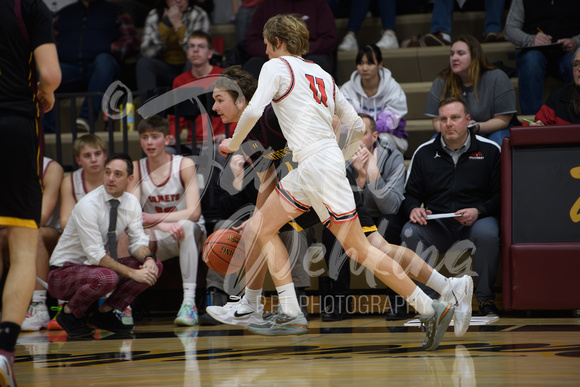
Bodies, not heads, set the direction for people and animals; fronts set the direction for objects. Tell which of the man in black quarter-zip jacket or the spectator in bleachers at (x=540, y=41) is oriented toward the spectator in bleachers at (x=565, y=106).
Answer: the spectator in bleachers at (x=540, y=41)

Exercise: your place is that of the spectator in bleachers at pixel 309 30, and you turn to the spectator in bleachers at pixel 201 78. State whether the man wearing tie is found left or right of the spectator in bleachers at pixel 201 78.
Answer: left

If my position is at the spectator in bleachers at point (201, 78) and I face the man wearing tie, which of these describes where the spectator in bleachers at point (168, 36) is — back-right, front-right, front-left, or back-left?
back-right

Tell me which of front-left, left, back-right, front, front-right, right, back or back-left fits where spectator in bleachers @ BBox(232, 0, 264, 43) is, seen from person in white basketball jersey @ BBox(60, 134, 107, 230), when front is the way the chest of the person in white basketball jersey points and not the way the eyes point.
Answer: back-left

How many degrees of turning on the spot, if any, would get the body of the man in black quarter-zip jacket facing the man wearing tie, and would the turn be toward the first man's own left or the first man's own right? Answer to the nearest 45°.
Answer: approximately 90° to the first man's own right

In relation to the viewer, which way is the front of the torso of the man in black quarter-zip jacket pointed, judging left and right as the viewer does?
facing the viewer

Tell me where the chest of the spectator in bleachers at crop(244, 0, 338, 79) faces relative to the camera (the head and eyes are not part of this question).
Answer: toward the camera

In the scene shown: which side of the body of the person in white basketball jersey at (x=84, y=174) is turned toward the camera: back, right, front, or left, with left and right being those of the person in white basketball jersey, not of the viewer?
front

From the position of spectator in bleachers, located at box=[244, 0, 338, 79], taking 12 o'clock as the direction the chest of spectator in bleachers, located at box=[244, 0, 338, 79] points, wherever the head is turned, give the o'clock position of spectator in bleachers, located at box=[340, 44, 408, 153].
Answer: spectator in bleachers, located at box=[340, 44, 408, 153] is roughly at 11 o'clock from spectator in bleachers, located at box=[244, 0, 338, 79].

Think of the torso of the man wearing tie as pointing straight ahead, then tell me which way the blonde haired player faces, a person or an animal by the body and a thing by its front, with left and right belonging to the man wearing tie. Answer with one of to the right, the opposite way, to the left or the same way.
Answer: the opposite way

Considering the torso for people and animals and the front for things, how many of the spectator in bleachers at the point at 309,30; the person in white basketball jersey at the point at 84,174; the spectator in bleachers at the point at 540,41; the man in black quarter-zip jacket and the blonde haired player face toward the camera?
4

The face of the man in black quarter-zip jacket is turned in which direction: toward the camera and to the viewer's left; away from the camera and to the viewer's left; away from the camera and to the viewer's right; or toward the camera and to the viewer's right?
toward the camera and to the viewer's left

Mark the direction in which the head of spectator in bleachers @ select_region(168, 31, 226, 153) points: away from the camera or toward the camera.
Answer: toward the camera

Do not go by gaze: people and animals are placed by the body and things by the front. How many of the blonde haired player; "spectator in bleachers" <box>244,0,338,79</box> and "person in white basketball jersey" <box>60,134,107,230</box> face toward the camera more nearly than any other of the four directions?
2

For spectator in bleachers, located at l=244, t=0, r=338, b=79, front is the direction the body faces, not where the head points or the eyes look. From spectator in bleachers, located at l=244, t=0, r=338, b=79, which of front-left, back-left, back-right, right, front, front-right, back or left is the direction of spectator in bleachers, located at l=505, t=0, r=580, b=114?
left
